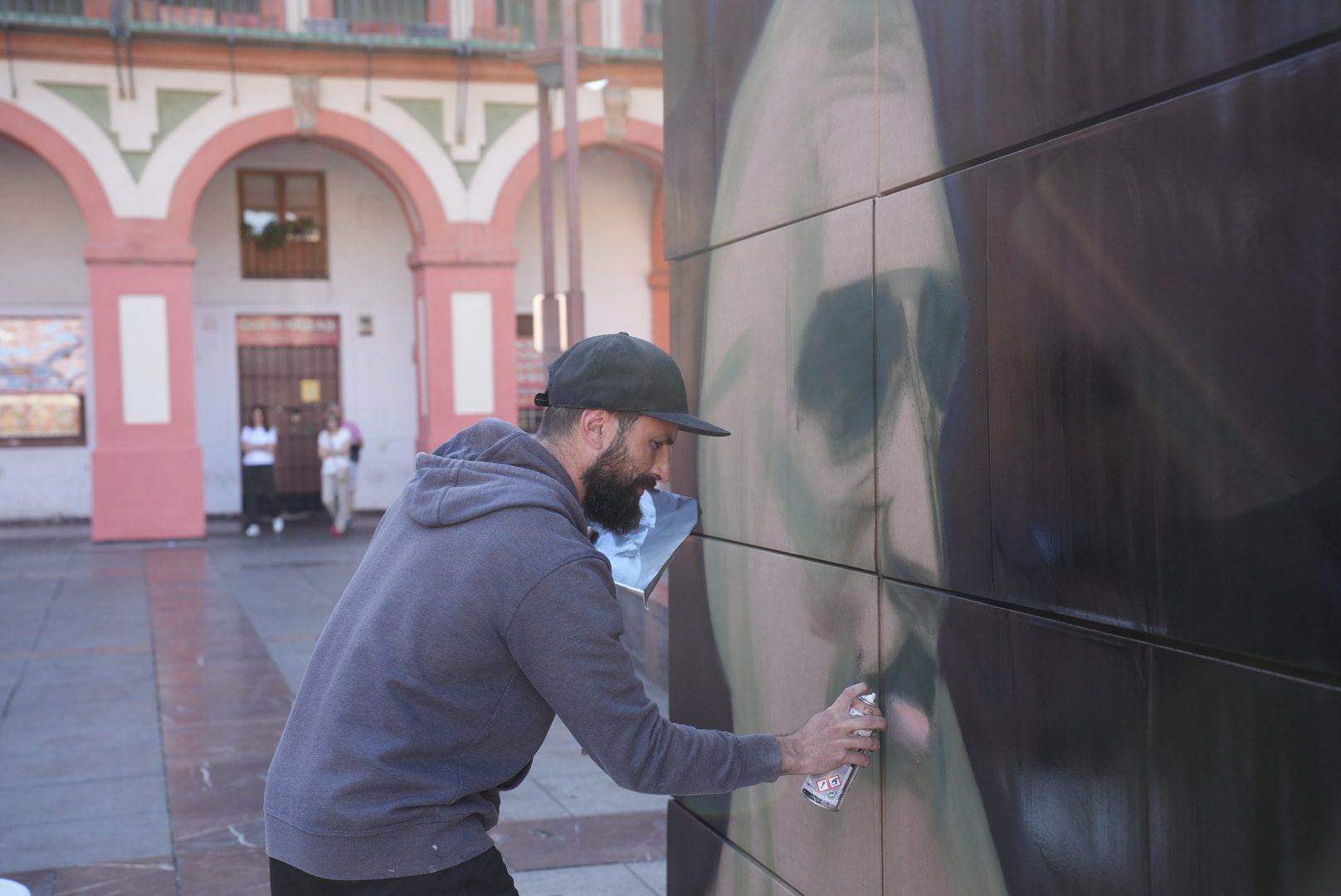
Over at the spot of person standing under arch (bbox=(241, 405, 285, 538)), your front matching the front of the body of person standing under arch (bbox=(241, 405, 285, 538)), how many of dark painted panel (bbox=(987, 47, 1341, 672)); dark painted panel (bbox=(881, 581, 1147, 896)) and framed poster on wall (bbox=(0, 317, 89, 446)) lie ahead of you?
2

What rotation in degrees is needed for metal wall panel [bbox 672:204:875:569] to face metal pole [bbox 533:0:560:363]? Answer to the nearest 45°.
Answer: approximately 135° to its right

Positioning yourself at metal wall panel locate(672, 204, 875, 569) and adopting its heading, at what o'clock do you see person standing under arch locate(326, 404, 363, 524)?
The person standing under arch is roughly at 4 o'clock from the metal wall panel.

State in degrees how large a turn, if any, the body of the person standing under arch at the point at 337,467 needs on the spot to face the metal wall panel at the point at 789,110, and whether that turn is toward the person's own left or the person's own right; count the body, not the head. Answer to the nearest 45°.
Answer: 0° — they already face it

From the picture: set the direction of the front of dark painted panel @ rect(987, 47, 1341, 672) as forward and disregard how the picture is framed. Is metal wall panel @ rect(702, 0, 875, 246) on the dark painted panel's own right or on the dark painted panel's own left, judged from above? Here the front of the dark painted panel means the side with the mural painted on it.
on the dark painted panel's own right

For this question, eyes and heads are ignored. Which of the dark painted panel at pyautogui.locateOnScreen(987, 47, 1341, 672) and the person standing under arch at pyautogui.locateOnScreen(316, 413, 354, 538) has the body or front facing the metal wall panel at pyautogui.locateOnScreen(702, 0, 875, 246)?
the person standing under arch

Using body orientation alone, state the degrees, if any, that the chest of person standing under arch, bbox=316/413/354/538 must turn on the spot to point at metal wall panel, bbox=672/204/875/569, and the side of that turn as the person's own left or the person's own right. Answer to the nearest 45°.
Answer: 0° — they already face it

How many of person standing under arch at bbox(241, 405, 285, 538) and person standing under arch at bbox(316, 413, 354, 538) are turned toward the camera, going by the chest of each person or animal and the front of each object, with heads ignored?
2

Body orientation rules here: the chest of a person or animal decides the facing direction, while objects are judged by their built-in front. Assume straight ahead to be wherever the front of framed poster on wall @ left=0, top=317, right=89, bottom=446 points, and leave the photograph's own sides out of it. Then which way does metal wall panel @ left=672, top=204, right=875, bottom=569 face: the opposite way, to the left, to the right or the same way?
to the right
